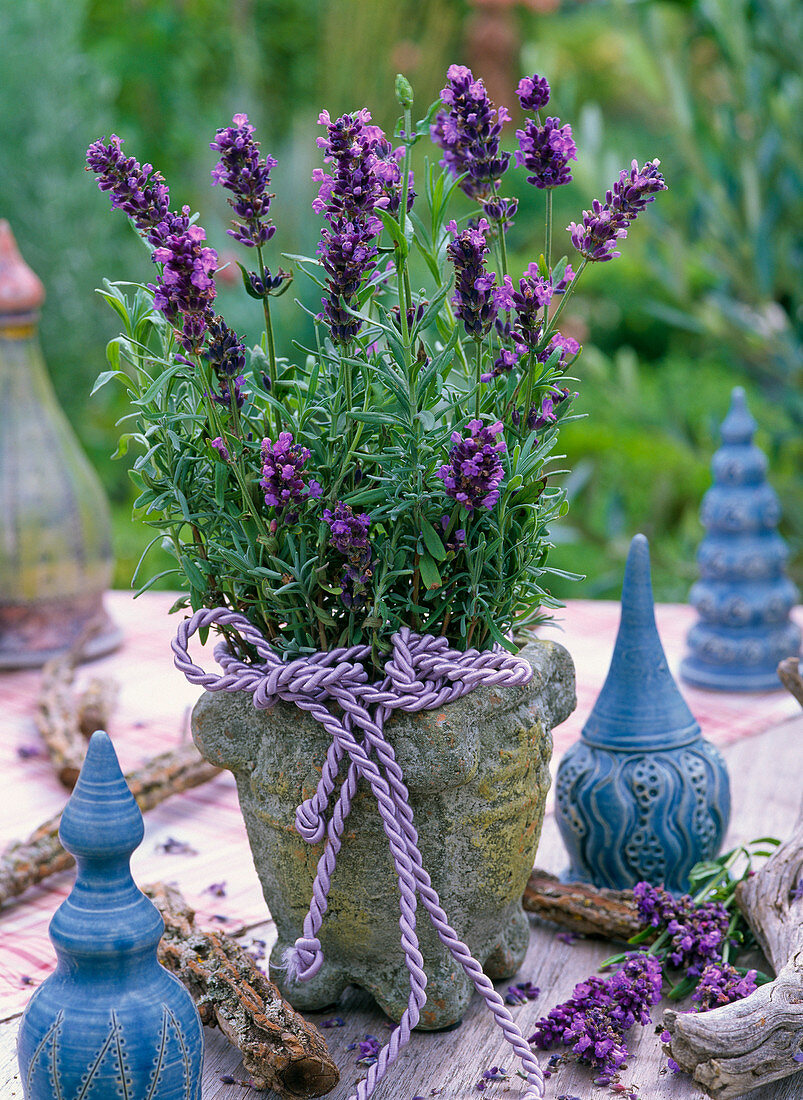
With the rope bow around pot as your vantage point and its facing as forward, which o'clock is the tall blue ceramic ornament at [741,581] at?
The tall blue ceramic ornament is roughly at 7 o'clock from the rope bow around pot.

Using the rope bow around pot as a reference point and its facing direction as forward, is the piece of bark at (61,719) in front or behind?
behind

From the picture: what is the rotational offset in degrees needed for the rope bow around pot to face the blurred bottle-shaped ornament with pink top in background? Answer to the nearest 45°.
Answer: approximately 135° to its right

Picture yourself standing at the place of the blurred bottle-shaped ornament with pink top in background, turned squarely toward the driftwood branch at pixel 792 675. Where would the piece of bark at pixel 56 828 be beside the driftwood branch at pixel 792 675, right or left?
right

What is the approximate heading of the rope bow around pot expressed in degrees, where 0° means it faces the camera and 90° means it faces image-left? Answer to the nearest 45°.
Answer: approximately 0°
